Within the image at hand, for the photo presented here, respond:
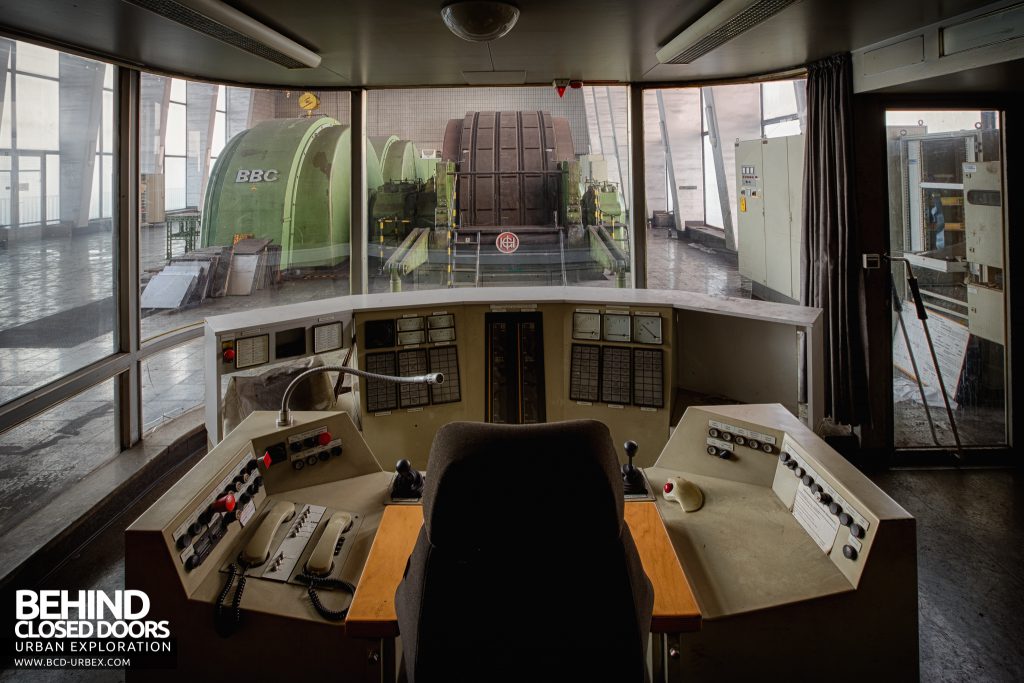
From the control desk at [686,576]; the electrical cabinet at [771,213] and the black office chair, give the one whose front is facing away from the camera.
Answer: the black office chair

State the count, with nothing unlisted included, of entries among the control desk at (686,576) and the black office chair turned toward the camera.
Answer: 1

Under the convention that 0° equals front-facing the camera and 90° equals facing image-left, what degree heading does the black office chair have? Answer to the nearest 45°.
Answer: approximately 180°

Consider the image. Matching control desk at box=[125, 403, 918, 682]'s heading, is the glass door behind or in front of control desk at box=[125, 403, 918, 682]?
behind

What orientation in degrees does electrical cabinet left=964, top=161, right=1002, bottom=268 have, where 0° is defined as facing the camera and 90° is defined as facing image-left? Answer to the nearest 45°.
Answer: approximately 45°
